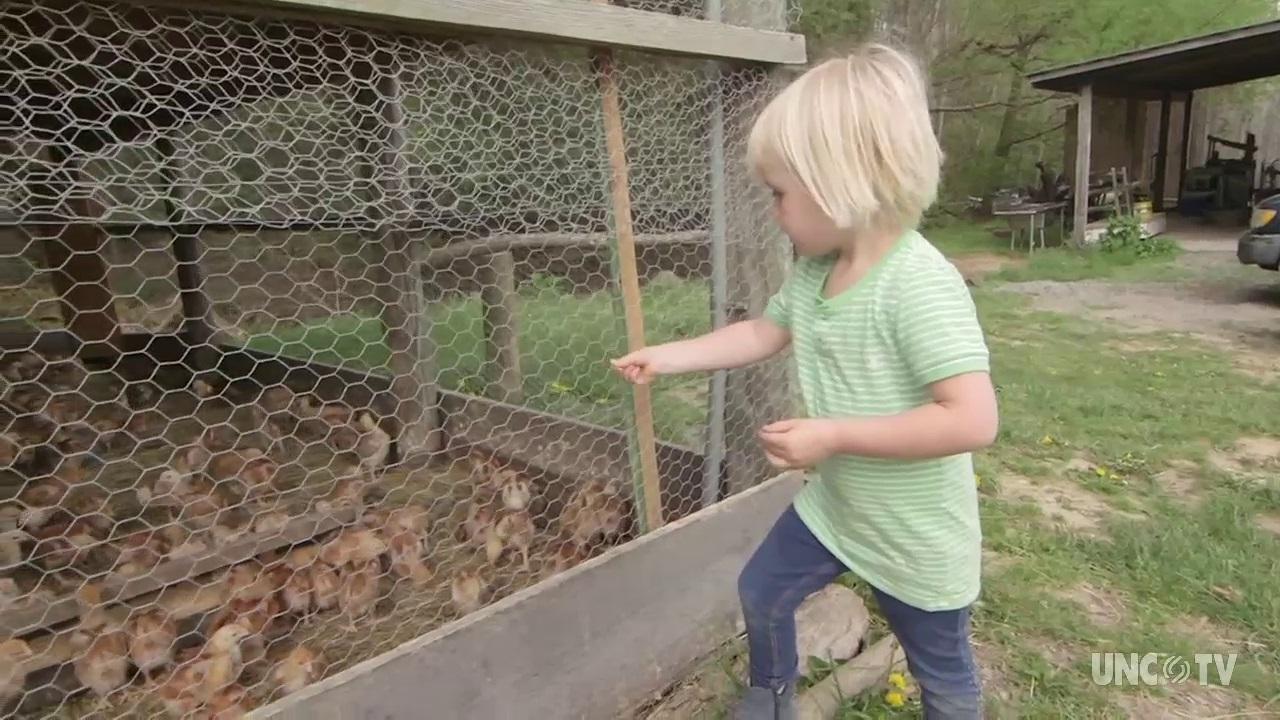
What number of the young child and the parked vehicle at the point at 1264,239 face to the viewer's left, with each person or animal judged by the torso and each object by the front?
2

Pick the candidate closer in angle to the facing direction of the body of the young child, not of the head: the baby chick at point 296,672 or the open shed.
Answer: the baby chick

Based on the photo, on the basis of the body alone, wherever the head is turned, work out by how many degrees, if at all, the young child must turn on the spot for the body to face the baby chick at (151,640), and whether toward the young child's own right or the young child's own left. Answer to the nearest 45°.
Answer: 0° — they already face it

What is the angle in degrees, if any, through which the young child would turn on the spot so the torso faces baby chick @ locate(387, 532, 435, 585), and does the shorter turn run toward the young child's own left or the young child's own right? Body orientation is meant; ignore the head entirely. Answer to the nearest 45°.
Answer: approximately 45° to the young child's own right

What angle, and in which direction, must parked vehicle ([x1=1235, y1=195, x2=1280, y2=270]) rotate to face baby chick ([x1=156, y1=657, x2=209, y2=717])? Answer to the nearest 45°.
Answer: approximately 90° to its left

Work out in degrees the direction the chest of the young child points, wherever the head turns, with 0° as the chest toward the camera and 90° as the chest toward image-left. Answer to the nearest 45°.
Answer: approximately 90°

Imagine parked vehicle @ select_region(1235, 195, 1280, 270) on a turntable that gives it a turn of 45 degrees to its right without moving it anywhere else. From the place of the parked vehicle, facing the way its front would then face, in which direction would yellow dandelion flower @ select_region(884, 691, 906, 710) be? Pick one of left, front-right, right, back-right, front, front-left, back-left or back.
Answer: back-left

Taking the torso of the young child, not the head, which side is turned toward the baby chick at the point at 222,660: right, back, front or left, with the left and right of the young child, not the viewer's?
front

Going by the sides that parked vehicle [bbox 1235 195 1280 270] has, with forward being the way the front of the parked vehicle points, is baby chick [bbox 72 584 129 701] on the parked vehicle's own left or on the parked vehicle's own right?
on the parked vehicle's own left

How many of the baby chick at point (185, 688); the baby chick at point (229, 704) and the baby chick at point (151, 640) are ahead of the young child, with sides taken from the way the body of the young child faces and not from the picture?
3

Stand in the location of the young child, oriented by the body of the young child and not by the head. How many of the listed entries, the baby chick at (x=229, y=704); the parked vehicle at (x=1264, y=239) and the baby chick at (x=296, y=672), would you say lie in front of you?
2

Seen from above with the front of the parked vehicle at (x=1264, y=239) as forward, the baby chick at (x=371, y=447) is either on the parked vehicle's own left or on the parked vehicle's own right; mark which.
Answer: on the parked vehicle's own left

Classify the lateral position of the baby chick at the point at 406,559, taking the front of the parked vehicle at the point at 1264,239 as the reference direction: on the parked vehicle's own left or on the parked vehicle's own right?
on the parked vehicle's own left

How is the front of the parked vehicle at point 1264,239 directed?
to the viewer's left

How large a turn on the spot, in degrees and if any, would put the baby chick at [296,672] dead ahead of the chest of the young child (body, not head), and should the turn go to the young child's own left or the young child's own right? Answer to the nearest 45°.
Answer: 0° — they already face it

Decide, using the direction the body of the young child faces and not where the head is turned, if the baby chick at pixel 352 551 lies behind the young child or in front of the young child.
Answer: in front

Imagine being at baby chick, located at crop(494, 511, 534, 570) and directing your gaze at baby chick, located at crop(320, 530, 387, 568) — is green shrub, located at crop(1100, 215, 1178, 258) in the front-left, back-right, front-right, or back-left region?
back-right
